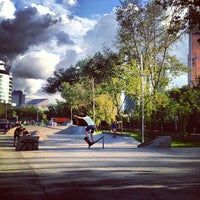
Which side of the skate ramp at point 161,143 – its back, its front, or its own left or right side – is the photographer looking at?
left
